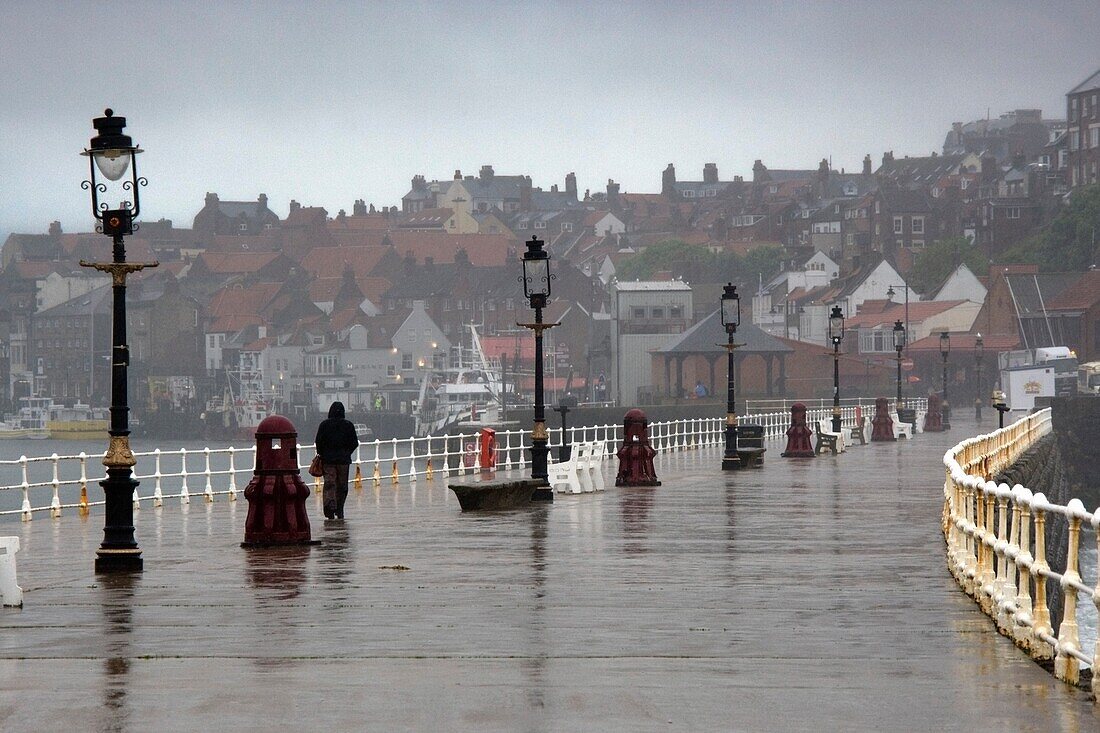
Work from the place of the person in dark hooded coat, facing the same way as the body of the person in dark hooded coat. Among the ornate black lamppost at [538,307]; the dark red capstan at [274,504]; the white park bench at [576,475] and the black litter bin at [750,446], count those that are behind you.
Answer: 1

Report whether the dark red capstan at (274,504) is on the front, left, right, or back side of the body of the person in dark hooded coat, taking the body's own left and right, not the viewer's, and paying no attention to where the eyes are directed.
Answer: back

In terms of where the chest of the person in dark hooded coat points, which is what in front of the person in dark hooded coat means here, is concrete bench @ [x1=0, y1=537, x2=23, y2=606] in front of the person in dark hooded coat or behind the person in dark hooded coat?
behind

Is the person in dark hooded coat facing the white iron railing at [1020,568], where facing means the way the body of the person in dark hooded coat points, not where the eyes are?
no

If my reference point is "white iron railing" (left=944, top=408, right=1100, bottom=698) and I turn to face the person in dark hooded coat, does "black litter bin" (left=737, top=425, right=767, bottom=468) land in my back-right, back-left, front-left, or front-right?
front-right

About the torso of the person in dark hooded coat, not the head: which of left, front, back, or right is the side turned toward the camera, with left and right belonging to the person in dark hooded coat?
back

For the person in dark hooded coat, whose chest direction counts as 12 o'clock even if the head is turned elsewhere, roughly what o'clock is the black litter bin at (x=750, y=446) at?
The black litter bin is roughly at 1 o'clock from the person in dark hooded coat.

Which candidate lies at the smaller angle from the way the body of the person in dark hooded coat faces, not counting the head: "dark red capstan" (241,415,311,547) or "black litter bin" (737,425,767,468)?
the black litter bin

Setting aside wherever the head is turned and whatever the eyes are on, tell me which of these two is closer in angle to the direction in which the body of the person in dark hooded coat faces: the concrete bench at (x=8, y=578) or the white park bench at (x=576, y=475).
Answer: the white park bench

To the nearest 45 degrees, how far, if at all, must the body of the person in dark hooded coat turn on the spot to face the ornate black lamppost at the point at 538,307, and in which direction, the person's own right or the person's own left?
approximately 45° to the person's own right

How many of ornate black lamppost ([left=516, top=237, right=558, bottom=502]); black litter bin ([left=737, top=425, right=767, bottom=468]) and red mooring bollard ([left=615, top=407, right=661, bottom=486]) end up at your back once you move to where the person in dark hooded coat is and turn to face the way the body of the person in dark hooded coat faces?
0

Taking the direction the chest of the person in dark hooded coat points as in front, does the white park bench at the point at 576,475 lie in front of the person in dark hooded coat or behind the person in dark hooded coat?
in front

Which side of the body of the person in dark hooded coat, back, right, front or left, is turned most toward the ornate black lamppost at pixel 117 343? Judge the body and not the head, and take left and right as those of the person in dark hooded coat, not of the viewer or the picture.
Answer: back
